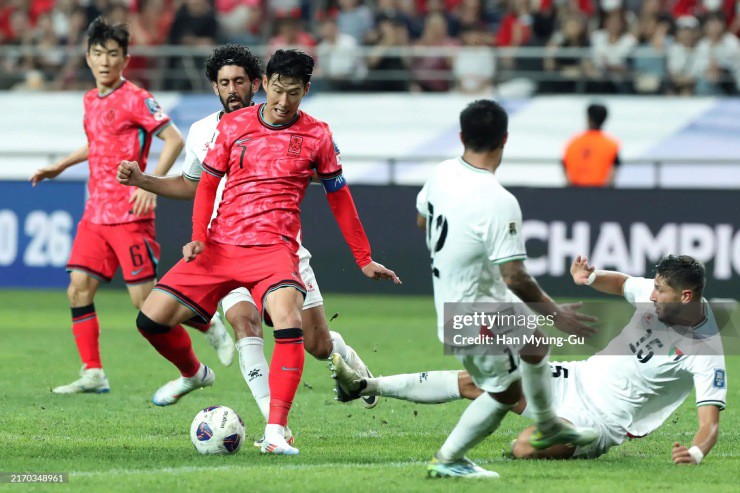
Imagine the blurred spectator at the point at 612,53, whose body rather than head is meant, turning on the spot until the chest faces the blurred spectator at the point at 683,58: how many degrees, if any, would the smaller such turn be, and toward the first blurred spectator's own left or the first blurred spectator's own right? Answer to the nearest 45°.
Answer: approximately 90° to the first blurred spectator's own left

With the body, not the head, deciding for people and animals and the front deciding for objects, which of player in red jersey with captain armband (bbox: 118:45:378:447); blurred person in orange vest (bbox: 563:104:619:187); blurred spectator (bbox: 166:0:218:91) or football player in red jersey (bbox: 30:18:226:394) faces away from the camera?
blurred person in orange vest (bbox: 563:104:619:187)

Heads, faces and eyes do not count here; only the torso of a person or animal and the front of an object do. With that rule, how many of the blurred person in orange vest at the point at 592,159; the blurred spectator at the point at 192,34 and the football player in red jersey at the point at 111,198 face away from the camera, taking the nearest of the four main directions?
1

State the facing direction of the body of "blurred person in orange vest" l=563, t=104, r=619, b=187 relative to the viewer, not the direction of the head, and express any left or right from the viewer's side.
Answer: facing away from the viewer

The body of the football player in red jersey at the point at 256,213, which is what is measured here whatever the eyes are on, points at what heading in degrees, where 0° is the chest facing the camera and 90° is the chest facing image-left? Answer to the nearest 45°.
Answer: approximately 0°

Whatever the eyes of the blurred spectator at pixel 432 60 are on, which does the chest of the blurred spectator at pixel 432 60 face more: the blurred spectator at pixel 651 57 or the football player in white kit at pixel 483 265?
the football player in white kit

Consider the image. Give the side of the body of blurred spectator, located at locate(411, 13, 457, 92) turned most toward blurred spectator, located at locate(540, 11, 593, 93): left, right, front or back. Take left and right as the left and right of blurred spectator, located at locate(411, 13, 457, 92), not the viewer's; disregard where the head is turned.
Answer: left

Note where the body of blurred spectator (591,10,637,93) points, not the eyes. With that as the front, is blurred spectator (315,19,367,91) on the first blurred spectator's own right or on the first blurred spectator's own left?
on the first blurred spectator's own right

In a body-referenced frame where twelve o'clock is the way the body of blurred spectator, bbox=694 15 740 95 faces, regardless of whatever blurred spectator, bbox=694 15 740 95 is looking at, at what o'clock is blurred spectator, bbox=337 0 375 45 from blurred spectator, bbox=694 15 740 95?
blurred spectator, bbox=337 0 375 45 is roughly at 3 o'clock from blurred spectator, bbox=694 15 740 95.
